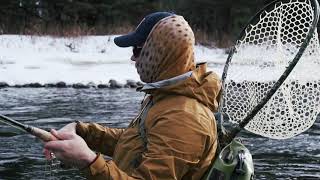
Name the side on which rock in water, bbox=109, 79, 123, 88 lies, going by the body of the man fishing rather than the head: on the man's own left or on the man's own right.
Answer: on the man's own right

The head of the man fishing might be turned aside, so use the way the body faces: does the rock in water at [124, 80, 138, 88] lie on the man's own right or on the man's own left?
on the man's own right

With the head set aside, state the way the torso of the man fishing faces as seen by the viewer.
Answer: to the viewer's left

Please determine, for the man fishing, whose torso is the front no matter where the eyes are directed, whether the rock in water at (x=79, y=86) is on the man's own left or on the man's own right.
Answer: on the man's own right

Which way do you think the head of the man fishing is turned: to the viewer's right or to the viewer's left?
to the viewer's left

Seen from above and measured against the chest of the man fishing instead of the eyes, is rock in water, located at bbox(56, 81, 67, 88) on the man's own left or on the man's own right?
on the man's own right
